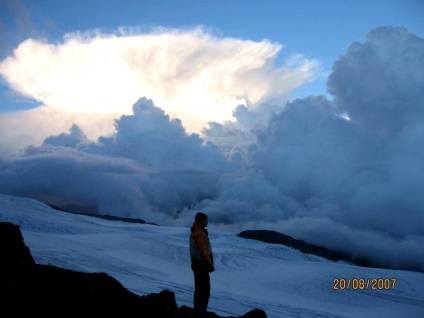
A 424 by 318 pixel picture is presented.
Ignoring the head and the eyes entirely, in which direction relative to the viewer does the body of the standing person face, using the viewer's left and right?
facing to the right of the viewer
